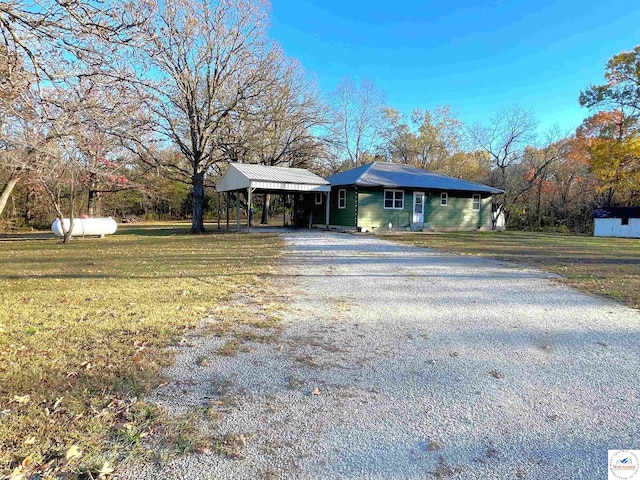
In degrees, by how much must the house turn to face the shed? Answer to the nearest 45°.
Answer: approximately 90° to its left

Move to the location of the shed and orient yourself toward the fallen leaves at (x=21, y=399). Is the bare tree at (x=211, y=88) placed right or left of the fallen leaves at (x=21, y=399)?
right

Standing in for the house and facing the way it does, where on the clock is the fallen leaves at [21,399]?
The fallen leaves is roughly at 12 o'clock from the house.

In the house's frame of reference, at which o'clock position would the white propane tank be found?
The white propane tank is roughly at 2 o'clock from the house.

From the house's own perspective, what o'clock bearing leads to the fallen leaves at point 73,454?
The fallen leaves is roughly at 12 o'clock from the house.

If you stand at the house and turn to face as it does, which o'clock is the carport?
The carport is roughly at 2 o'clock from the house.

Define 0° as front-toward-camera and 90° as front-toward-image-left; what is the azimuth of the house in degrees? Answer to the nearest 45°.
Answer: approximately 0°

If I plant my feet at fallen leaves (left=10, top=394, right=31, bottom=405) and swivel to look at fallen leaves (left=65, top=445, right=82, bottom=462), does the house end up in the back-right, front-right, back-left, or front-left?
back-left
